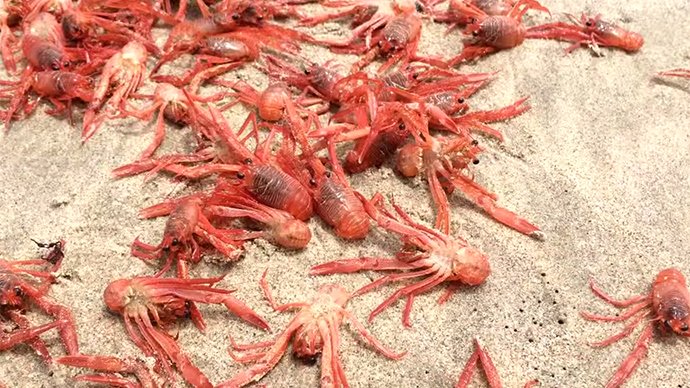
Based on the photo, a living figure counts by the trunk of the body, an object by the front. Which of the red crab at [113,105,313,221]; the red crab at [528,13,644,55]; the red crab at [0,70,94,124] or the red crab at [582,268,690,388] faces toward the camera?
the red crab at [582,268,690,388]

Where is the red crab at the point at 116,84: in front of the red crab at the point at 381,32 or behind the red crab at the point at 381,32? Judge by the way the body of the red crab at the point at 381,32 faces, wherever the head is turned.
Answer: in front

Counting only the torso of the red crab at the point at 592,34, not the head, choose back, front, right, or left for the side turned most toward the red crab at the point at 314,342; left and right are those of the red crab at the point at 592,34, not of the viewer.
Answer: left

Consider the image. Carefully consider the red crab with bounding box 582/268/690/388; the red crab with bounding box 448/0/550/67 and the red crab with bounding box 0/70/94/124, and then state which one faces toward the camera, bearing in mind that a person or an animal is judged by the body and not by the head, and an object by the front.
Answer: the red crab with bounding box 582/268/690/388

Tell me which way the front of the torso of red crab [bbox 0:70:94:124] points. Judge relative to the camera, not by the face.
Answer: to the viewer's left

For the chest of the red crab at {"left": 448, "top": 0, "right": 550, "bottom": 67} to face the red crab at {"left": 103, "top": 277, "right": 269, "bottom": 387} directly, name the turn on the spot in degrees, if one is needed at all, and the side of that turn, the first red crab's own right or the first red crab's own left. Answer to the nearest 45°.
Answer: approximately 45° to the first red crab's own left

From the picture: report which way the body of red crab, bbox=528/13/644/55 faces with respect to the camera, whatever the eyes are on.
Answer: to the viewer's left

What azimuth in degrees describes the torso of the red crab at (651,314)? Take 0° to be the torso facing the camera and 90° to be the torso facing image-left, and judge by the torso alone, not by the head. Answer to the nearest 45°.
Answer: approximately 0°

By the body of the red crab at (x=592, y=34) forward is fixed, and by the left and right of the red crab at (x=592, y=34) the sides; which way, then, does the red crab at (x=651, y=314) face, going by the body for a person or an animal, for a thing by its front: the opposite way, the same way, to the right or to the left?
to the left

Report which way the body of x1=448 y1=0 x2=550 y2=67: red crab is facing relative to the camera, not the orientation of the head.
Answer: to the viewer's left
